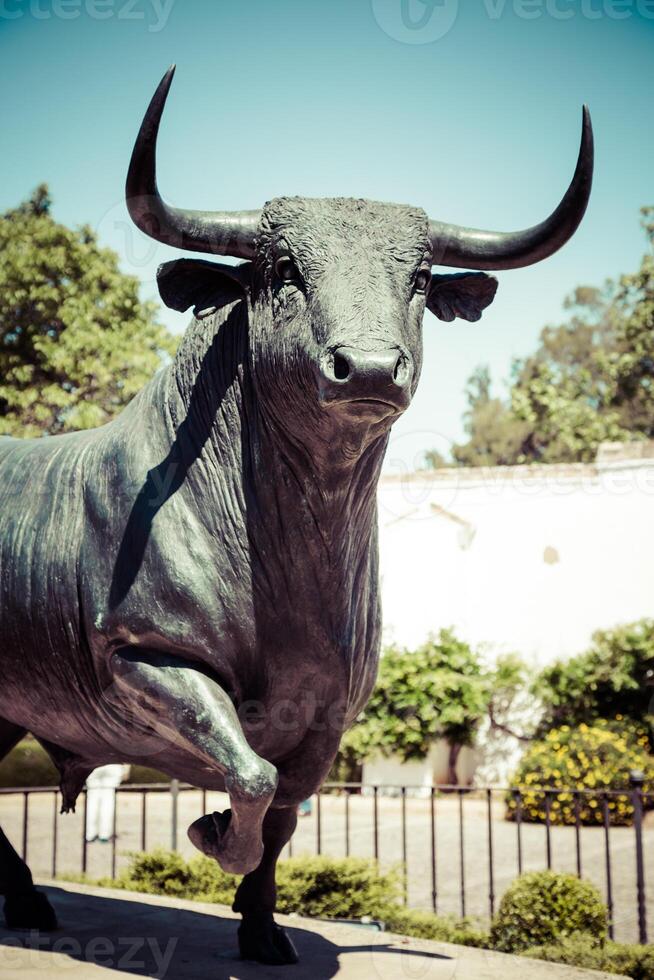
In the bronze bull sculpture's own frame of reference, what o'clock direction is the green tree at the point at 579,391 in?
The green tree is roughly at 8 o'clock from the bronze bull sculpture.

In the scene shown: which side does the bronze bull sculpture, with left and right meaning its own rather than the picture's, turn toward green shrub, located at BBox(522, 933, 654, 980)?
left

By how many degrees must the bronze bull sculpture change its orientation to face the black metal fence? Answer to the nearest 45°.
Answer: approximately 135° to its left

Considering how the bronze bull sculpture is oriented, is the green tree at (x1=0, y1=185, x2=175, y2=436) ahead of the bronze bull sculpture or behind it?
behind

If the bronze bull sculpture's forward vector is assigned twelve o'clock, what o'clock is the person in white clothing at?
The person in white clothing is roughly at 7 o'clock from the bronze bull sculpture.

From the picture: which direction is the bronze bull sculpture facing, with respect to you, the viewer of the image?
facing the viewer and to the right of the viewer

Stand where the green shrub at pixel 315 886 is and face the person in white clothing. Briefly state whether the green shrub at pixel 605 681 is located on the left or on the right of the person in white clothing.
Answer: right

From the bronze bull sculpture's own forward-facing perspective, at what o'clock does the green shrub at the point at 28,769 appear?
The green shrub is roughly at 7 o'clock from the bronze bull sculpture.

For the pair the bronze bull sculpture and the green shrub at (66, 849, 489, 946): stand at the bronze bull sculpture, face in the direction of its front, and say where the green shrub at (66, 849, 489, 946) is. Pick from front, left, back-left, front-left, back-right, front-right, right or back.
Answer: back-left
